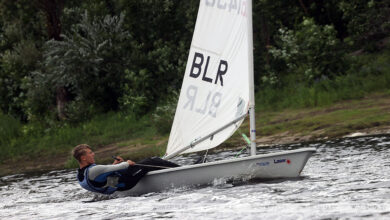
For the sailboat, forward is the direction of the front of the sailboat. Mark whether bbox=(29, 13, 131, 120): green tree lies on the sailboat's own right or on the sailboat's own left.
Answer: on the sailboat's own left

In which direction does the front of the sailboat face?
to the viewer's right

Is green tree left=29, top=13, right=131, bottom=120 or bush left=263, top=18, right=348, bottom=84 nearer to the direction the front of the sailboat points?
the bush

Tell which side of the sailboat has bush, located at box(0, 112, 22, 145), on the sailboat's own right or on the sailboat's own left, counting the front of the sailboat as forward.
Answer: on the sailboat's own left

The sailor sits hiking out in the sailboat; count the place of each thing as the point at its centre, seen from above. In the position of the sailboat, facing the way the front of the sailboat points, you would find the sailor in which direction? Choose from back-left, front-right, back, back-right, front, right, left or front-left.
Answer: back
